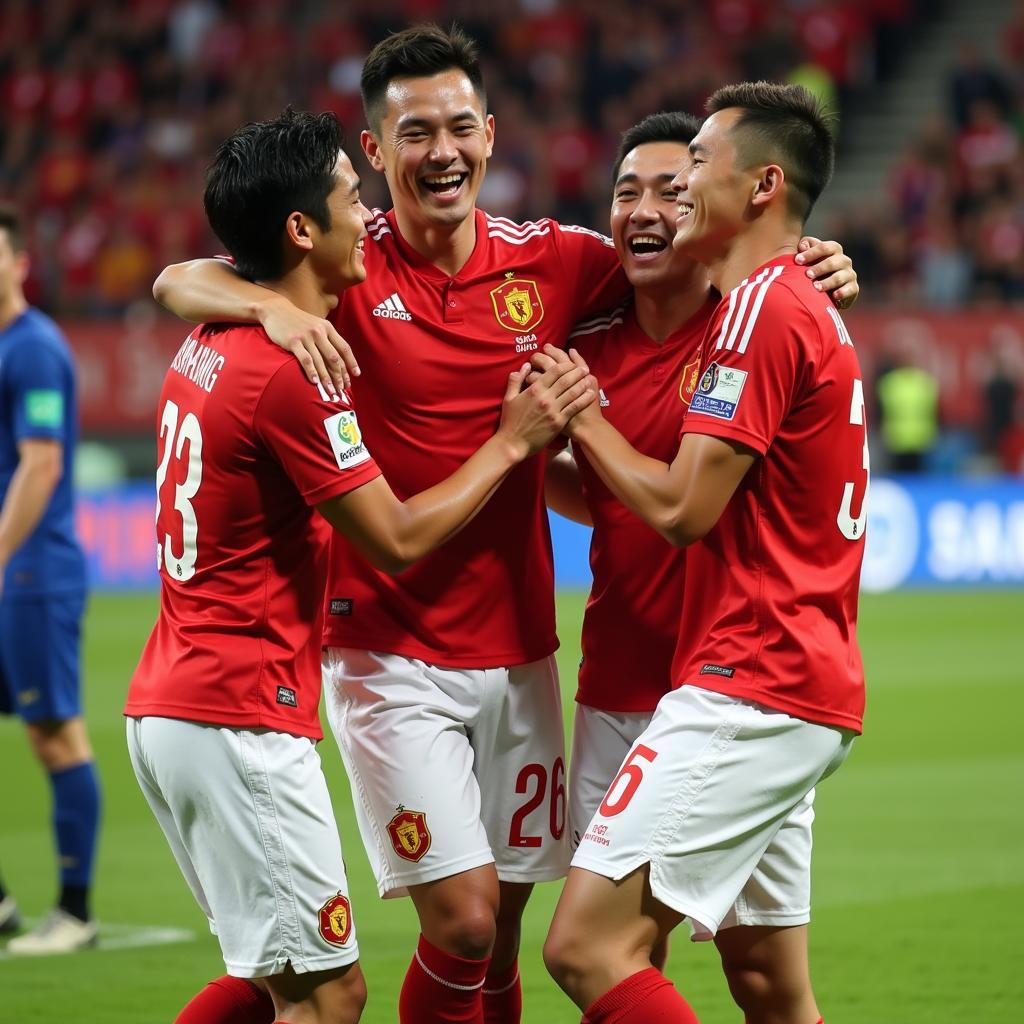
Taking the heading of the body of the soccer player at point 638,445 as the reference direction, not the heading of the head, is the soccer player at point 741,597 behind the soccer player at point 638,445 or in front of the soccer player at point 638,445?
in front

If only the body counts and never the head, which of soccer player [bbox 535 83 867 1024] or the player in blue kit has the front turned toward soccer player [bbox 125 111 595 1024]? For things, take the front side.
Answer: soccer player [bbox 535 83 867 1024]

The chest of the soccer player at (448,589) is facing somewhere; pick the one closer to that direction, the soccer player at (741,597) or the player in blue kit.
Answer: the soccer player

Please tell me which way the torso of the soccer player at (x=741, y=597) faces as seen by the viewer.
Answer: to the viewer's left

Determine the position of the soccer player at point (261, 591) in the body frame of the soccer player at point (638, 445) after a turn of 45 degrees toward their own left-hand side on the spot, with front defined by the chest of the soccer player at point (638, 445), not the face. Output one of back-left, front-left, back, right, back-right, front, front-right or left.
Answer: right

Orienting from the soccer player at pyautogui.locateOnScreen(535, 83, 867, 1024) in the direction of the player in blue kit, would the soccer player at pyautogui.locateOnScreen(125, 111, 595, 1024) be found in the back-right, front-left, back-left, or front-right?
front-left

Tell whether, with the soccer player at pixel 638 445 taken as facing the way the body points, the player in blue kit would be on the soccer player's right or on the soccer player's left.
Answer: on the soccer player's right

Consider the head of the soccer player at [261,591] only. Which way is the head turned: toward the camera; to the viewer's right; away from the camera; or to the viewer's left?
to the viewer's right
